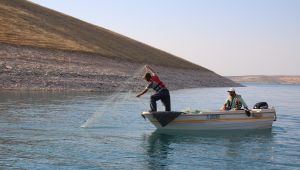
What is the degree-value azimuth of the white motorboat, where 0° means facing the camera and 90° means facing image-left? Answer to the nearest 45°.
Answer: approximately 90°
